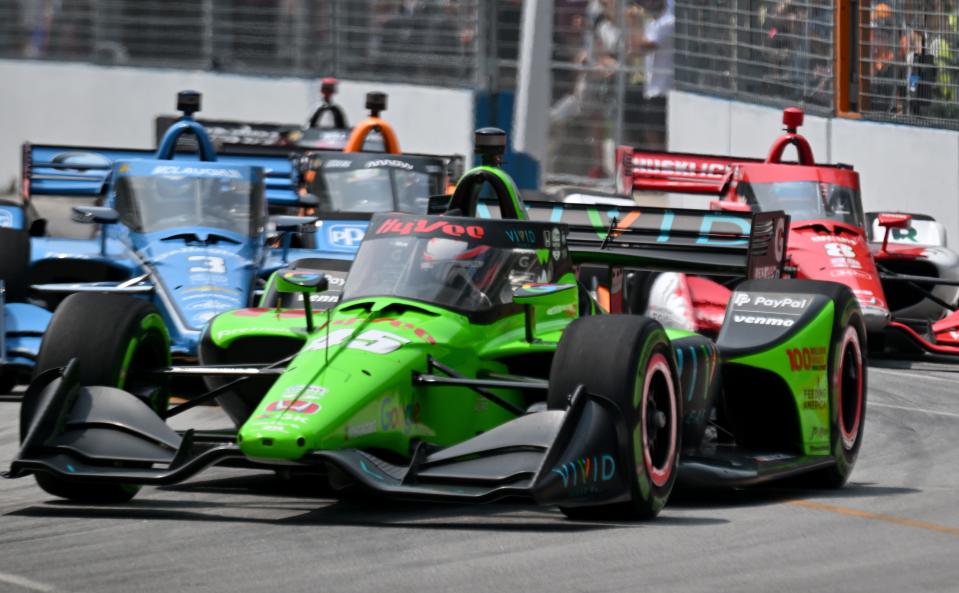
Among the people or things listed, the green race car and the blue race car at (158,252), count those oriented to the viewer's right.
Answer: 0

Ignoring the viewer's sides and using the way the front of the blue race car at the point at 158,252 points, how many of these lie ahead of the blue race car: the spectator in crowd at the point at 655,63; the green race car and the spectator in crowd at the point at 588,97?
1

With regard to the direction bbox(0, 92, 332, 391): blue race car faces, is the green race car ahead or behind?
ahead

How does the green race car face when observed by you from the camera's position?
facing the viewer and to the left of the viewer

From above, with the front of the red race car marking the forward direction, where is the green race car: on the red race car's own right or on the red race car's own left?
on the red race car's own right

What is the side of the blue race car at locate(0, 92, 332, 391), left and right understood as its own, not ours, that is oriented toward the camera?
front

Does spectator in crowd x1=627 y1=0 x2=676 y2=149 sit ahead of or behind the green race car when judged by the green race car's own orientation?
behind

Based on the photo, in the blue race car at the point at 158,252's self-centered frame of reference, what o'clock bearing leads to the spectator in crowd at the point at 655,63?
The spectator in crowd is roughly at 7 o'clock from the blue race car.

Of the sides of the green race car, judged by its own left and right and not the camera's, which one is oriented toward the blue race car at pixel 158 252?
right

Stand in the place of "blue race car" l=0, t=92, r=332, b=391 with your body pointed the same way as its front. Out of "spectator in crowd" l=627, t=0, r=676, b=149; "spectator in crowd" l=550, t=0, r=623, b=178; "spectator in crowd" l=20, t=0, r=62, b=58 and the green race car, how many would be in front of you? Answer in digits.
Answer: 1

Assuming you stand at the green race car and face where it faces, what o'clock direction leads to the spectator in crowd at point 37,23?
The spectator in crowd is roughly at 4 o'clock from the green race car.
